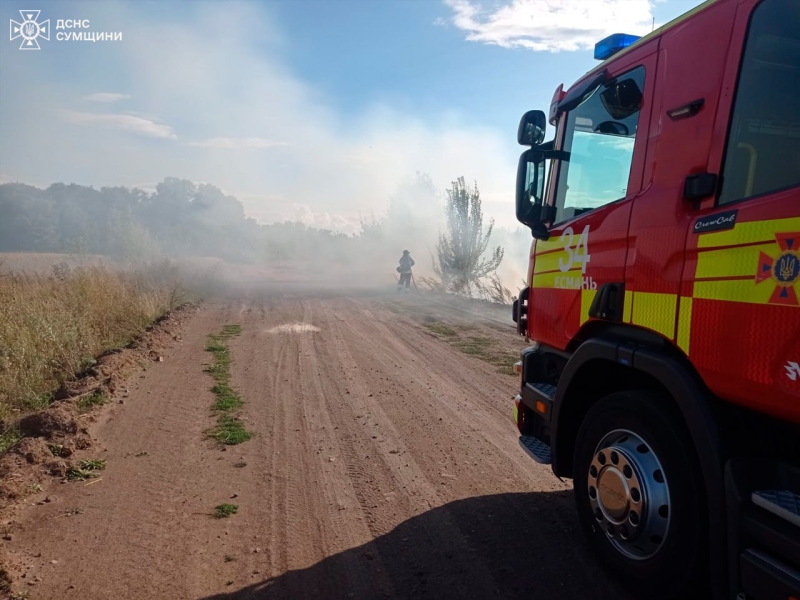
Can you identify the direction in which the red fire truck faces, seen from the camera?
facing away from the viewer and to the left of the viewer

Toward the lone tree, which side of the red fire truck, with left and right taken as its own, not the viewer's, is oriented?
front
